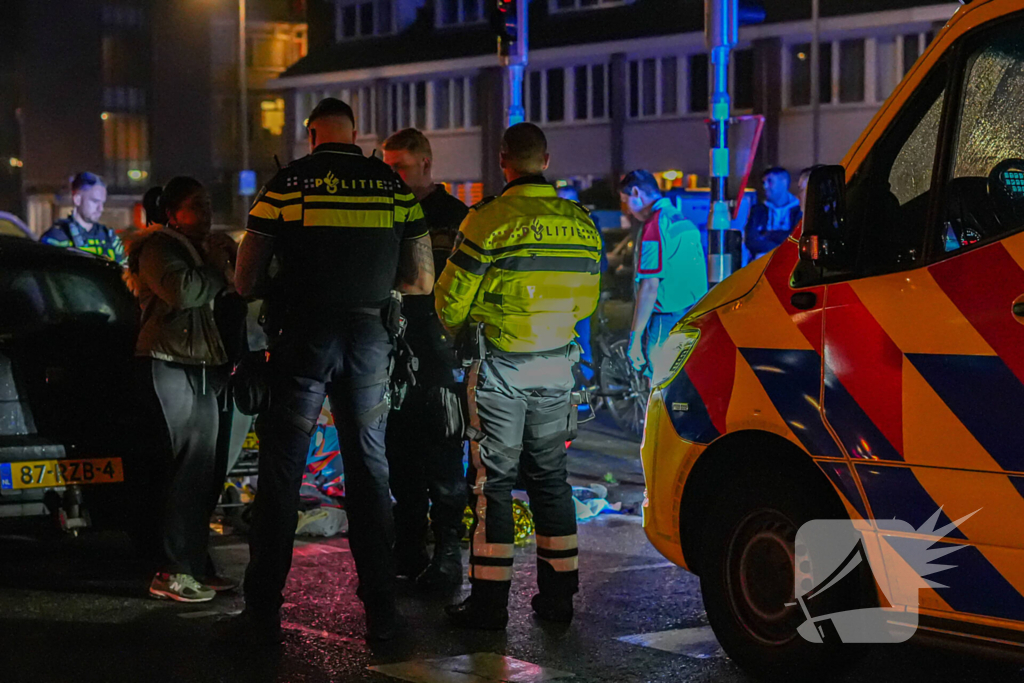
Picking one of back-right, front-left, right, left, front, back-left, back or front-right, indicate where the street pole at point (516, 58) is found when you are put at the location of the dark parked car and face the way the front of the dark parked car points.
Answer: front-right

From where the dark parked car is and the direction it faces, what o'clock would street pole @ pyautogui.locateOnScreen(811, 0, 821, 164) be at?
The street pole is roughly at 1 o'clock from the dark parked car.

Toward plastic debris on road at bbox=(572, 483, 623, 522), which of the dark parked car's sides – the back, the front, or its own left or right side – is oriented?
right

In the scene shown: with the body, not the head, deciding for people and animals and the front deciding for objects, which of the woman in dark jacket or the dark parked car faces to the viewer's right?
the woman in dark jacket

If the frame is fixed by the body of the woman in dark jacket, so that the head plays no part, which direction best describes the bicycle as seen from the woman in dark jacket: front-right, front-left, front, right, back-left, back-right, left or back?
front-left

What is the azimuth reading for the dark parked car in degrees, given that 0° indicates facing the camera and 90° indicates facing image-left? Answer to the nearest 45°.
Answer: approximately 180°

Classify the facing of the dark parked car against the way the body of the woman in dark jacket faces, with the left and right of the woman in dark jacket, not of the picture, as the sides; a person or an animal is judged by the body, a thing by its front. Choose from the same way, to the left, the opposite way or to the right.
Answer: to the left

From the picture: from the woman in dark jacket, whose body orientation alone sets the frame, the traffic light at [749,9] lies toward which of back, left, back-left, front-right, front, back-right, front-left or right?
front-left

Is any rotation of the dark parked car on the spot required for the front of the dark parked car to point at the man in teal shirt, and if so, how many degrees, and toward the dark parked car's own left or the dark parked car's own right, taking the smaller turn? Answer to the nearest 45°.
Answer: approximately 45° to the dark parked car's own right

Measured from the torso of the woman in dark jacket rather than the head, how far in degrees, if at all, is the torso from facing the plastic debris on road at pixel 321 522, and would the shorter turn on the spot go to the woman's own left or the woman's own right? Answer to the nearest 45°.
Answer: approximately 45° to the woman's own left

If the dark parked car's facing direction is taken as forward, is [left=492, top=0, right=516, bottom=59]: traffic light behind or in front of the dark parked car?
in front

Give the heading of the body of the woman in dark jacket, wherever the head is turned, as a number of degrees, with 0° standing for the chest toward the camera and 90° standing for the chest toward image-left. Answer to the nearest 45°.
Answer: approximately 270°

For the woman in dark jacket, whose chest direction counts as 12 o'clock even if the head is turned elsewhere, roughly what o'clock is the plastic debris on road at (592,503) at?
The plastic debris on road is roughly at 11 o'clock from the woman in dark jacket.

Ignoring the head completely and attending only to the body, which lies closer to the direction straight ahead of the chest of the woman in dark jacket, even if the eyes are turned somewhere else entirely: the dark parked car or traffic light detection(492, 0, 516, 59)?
the traffic light

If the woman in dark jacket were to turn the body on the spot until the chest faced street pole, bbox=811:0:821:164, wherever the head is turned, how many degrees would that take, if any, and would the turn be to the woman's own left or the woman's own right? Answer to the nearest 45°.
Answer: approximately 45° to the woman's own left
